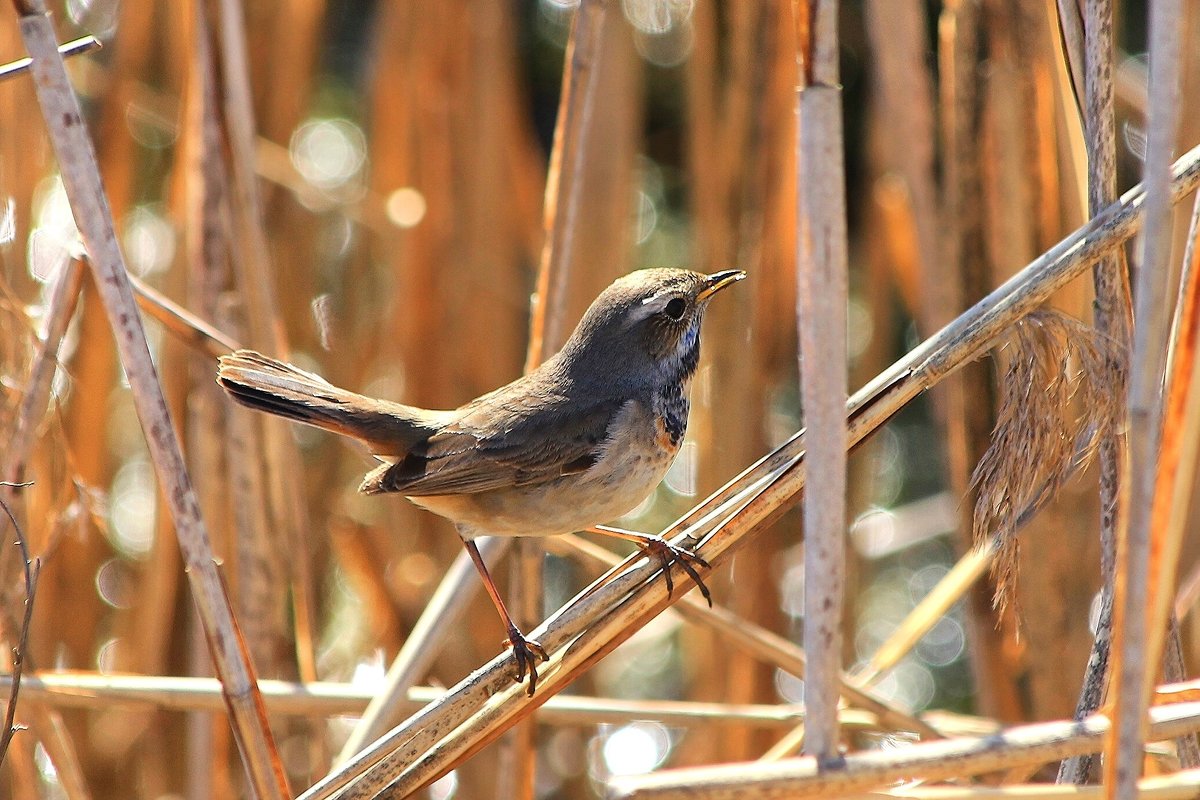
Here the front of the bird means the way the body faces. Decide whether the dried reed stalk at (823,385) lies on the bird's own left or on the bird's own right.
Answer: on the bird's own right

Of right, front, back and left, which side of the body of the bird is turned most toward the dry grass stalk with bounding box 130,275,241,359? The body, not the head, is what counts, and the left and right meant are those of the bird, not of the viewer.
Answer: back

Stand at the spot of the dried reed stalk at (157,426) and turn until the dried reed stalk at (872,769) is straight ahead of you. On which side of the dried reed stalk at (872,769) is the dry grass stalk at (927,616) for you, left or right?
left

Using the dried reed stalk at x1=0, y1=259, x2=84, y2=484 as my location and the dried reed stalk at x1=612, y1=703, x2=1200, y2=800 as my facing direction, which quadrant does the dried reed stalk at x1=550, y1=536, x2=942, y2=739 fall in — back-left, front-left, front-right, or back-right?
front-left

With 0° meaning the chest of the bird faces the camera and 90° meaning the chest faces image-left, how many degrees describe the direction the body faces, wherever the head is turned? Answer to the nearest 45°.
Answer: approximately 270°
